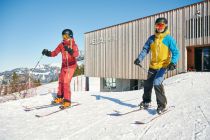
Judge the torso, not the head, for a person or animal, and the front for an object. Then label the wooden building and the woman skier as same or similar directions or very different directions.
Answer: same or similar directions

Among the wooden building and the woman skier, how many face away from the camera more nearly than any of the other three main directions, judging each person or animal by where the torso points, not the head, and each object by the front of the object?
0

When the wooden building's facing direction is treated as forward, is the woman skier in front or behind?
in front

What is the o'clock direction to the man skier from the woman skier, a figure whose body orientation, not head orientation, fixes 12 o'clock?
The man skier is roughly at 9 o'clock from the woman skier.

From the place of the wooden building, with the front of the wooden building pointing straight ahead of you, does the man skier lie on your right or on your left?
on your left

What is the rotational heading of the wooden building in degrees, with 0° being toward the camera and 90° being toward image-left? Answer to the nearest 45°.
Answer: approximately 45°

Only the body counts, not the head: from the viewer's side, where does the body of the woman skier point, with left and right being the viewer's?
facing the viewer and to the left of the viewer

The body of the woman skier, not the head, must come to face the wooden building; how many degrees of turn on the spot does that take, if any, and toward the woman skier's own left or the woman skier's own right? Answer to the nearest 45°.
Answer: approximately 180°
